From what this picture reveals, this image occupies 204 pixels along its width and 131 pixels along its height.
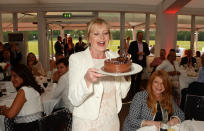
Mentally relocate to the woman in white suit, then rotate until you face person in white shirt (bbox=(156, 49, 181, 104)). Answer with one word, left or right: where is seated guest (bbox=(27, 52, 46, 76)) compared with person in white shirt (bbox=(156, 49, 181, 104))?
left

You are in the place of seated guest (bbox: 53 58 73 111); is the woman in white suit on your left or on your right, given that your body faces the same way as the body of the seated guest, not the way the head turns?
on your left
